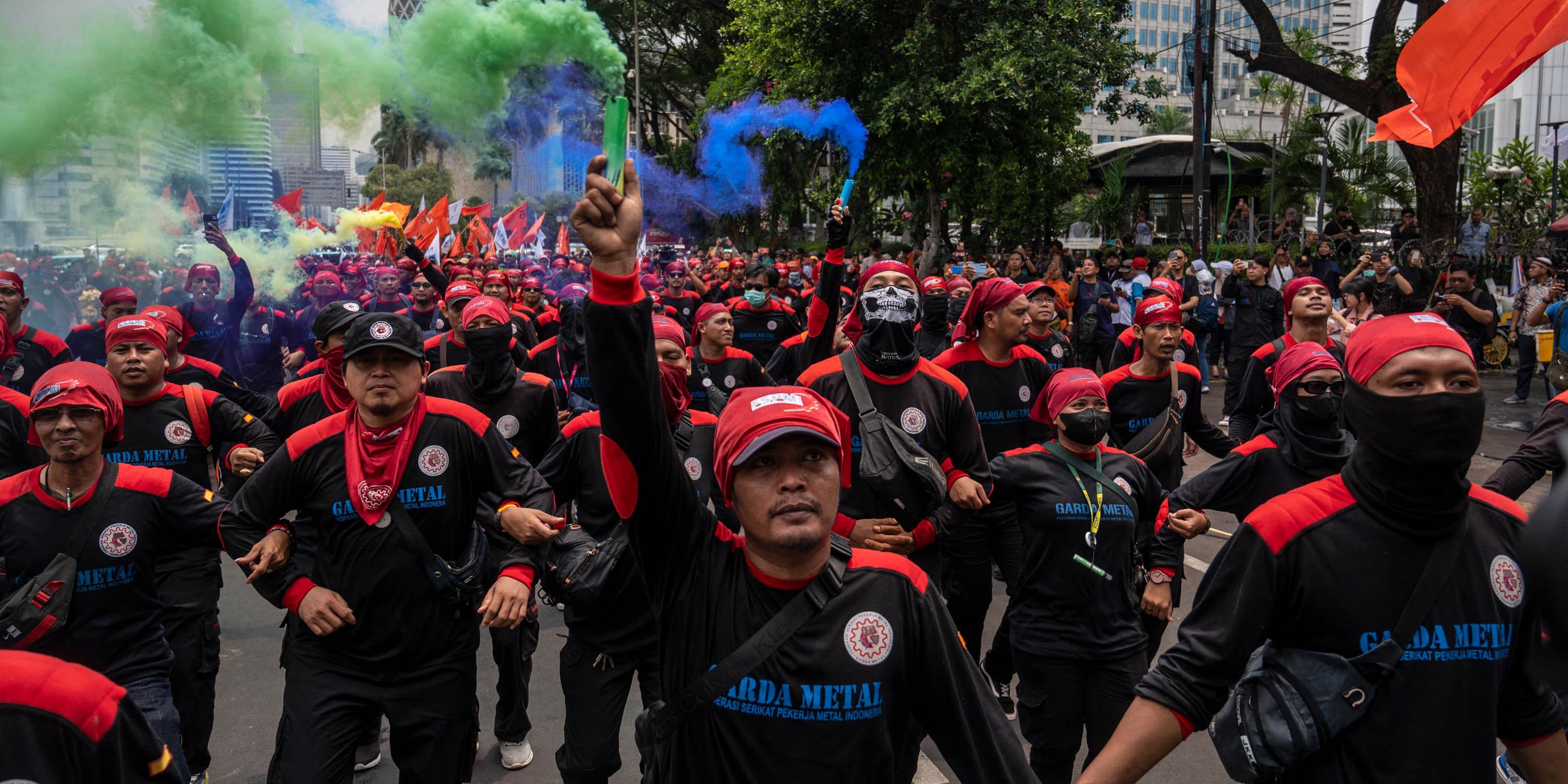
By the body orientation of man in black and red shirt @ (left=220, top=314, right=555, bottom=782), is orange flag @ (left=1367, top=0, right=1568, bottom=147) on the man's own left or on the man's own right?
on the man's own left

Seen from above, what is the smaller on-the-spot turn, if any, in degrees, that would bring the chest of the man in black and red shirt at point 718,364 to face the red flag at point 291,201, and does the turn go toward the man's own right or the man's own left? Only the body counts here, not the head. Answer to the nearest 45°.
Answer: approximately 180°

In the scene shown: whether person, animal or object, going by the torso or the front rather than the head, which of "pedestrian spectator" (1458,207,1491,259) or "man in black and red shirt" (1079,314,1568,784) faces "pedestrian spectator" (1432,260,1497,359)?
"pedestrian spectator" (1458,207,1491,259)

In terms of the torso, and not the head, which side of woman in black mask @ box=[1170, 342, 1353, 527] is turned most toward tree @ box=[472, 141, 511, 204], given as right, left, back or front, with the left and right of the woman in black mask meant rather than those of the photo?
back

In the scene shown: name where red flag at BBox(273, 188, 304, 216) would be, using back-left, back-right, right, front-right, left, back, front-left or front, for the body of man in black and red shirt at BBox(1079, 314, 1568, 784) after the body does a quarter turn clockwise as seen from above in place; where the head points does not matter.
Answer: right

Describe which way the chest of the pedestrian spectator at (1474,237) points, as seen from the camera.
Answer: toward the camera

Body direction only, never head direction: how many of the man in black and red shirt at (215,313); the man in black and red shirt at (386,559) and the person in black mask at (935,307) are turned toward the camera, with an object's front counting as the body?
3

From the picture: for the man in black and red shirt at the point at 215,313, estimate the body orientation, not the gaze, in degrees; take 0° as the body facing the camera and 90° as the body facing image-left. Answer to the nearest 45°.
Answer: approximately 0°

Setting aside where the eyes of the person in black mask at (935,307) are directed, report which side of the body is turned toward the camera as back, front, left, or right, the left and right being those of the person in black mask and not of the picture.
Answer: front
